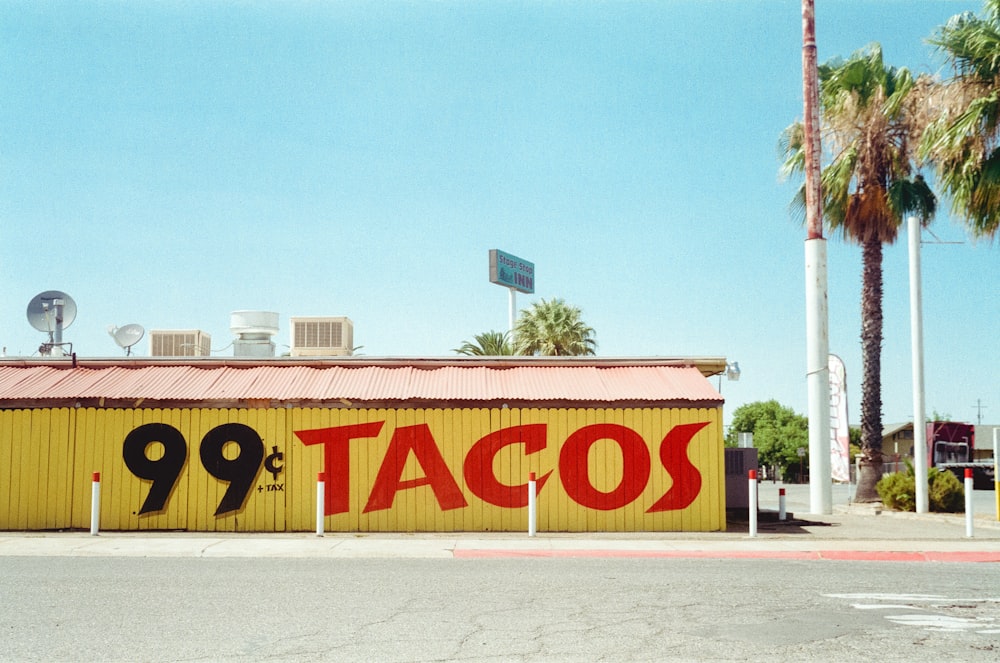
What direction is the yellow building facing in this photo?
toward the camera

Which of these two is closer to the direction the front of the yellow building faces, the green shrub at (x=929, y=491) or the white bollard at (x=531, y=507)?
the white bollard

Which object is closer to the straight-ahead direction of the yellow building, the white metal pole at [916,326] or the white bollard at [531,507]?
the white bollard

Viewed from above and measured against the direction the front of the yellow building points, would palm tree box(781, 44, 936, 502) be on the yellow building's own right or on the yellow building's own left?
on the yellow building's own left

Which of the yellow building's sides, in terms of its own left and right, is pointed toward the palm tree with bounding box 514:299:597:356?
back

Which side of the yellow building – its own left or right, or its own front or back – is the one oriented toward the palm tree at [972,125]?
left

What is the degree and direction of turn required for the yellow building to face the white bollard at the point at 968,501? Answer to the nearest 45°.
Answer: approximately 90° to its left

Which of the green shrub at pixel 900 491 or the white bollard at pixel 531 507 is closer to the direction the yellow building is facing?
the white bollard

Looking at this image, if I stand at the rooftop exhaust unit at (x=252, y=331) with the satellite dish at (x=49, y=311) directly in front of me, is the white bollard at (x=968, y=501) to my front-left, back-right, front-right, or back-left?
back-left
